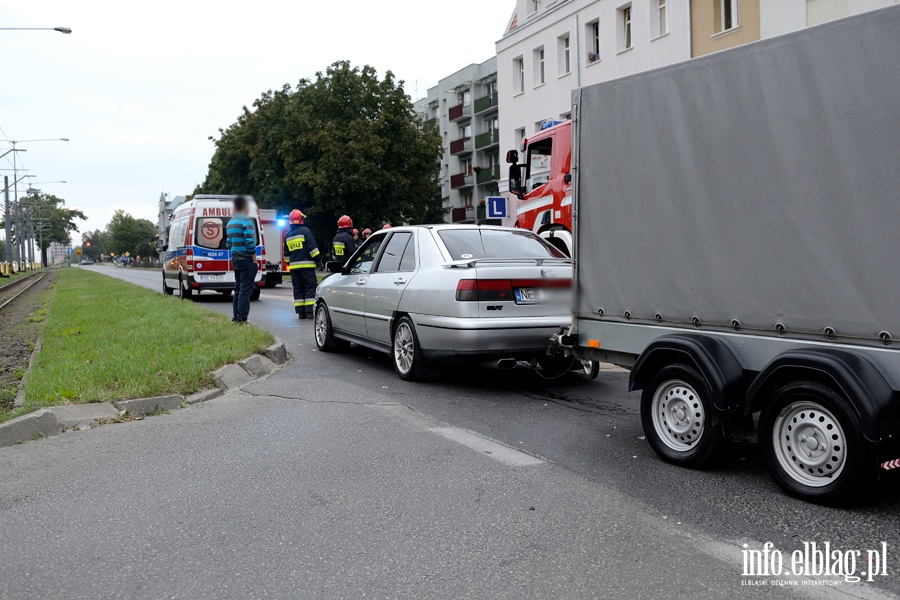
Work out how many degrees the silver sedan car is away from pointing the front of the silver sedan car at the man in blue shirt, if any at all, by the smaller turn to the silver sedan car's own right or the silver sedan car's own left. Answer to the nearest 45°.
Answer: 0° — it already faces them

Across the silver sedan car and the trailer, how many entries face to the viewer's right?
0

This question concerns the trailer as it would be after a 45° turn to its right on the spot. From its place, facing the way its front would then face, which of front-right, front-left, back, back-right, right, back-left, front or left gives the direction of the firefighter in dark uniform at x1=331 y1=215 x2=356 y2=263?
front-left

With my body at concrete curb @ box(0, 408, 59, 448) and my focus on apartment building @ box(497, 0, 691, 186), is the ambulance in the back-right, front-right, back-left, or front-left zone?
front-left

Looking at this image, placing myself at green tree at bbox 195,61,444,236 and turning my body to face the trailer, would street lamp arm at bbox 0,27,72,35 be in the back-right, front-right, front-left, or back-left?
front-right

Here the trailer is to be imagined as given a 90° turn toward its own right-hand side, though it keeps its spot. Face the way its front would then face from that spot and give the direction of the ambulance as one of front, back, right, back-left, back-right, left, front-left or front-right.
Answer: left

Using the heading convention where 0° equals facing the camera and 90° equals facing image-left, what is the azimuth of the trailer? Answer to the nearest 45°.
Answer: approximately 135°

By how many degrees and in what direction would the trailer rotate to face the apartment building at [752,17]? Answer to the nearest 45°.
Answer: approximately 45° to its right

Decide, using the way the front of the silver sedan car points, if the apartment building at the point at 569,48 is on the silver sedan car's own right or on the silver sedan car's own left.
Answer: on the silver sedan car's own right

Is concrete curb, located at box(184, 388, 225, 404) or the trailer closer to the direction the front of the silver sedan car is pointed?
the concrete curb

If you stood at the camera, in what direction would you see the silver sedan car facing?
facing away from the viewer and to the left of the viewer

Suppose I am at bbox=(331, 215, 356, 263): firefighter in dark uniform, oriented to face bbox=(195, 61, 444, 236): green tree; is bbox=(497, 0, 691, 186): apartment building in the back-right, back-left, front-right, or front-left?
front-right

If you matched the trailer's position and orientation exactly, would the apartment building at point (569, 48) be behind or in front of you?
in front

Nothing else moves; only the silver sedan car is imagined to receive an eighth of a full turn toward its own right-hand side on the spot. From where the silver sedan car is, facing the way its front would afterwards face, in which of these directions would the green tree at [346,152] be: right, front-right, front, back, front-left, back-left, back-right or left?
front

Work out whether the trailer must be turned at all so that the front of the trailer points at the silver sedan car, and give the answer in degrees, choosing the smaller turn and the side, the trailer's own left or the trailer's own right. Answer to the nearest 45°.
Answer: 0° — it already faces it

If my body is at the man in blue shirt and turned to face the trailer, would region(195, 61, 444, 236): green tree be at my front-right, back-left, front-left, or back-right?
back-left

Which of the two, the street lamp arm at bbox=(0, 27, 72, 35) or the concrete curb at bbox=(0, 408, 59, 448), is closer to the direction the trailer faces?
the street lamp arm

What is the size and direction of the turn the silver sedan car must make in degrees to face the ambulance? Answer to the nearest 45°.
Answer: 0° — it already faces it

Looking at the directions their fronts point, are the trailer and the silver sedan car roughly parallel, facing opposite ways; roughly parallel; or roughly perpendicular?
roughly parallel

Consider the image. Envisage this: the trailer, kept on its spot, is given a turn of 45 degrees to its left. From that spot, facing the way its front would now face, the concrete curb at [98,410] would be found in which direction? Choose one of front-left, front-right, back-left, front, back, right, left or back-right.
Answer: front
